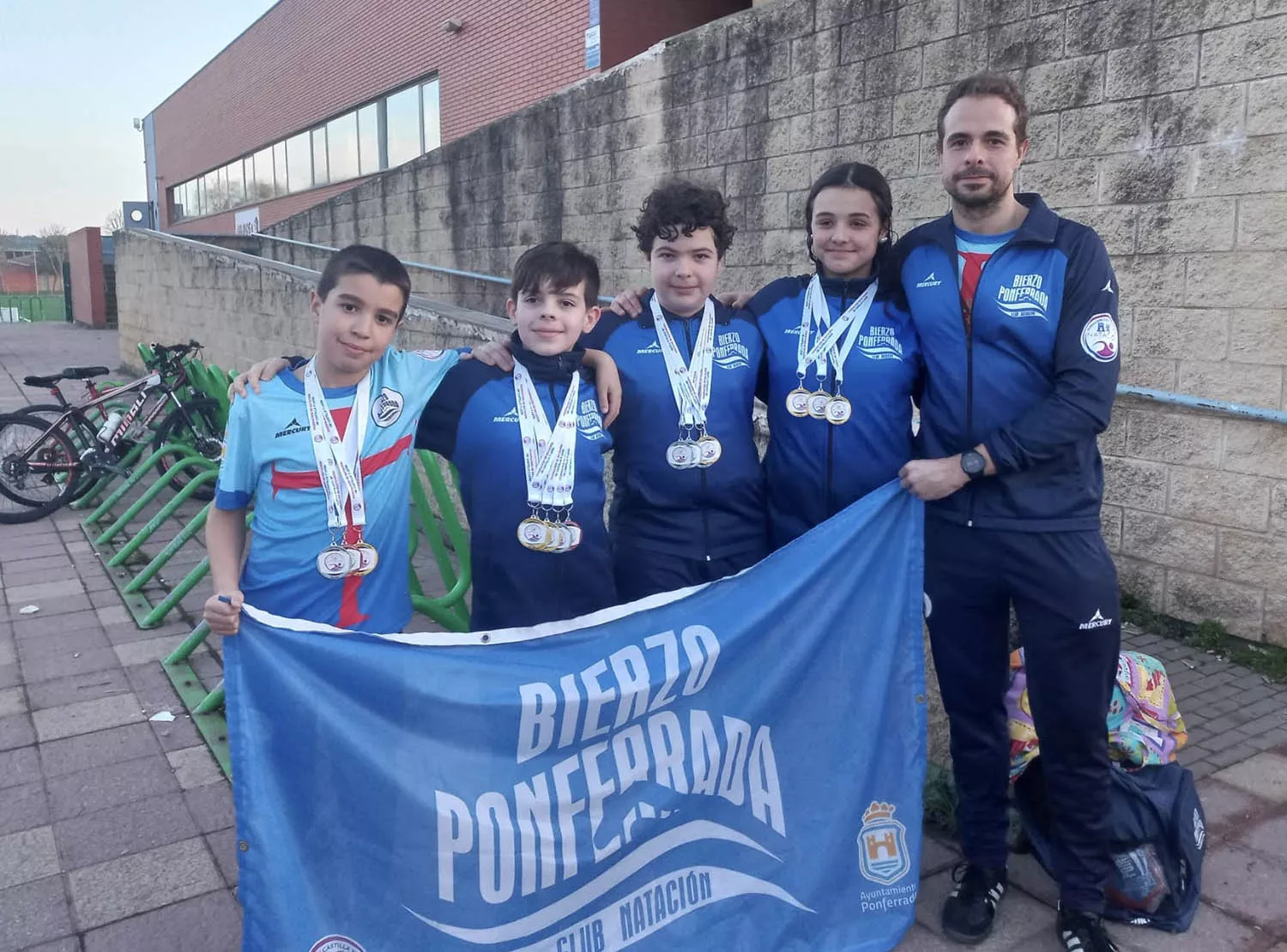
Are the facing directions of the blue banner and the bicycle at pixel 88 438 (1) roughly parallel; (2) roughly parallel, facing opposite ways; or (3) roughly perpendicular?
roughly perpendicular

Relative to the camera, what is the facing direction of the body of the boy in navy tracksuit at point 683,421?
toward the camera

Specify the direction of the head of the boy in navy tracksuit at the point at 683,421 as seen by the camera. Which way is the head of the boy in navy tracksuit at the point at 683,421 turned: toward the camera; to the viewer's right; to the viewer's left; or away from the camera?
toward the camera

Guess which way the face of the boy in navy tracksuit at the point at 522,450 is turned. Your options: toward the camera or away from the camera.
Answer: toward the camera

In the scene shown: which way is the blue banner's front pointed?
toward the camera

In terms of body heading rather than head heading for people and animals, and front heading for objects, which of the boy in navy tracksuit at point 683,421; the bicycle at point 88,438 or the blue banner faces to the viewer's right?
the bicycle

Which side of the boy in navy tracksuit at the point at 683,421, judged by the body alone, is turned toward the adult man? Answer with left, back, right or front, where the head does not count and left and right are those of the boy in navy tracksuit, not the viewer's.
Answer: left

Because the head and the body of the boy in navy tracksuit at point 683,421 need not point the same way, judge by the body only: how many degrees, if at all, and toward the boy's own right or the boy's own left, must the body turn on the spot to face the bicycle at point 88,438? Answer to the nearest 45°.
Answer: approximately 135° to the boy's own right

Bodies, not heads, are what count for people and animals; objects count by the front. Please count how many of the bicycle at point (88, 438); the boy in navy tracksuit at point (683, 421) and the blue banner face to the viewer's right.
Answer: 1

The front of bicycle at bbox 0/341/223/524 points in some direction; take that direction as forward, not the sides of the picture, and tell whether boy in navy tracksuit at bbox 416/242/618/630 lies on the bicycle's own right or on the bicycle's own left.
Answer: on the bicycle's own right

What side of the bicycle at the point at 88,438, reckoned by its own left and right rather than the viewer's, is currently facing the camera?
right

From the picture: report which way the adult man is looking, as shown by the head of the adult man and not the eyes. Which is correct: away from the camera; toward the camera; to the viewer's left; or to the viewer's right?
toward the camera
